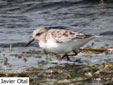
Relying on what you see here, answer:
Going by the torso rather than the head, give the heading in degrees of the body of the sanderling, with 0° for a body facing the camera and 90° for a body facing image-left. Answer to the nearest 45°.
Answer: approximately 90°
